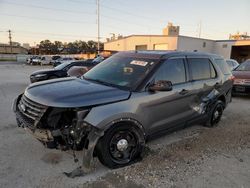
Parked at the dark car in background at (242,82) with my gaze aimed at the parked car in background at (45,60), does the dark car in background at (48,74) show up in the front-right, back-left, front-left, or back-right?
front-left

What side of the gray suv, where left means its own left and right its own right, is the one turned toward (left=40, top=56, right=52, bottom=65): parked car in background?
right

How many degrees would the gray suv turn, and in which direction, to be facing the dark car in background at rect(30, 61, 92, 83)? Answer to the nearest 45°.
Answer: approximately 90° to its right

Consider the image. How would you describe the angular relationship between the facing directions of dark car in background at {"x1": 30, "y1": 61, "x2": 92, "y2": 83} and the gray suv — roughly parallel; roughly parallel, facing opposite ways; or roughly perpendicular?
roughly parallel

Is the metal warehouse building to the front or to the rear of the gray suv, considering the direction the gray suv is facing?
to the rear

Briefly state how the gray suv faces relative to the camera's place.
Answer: facing the viewer and to the left of the viewer
